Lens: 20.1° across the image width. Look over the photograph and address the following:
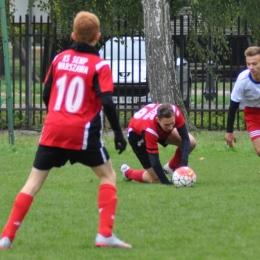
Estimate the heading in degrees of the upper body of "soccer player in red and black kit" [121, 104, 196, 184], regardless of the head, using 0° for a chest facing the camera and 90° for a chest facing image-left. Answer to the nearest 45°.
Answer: approximately 315°

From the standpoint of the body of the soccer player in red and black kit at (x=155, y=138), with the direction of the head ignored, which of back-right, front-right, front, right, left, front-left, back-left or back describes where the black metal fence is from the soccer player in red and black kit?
back-left

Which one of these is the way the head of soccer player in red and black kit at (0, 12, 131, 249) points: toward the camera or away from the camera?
away from the camera

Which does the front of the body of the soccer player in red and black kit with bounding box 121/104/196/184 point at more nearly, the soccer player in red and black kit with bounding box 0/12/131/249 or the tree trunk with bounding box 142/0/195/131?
the soccer player in red and black kit

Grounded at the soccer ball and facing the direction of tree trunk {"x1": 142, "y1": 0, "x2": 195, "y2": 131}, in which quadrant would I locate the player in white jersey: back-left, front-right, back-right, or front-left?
front-right

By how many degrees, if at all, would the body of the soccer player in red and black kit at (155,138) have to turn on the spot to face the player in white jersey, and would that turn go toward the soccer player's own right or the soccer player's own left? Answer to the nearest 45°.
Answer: approximately 45° to the soccer player's own left

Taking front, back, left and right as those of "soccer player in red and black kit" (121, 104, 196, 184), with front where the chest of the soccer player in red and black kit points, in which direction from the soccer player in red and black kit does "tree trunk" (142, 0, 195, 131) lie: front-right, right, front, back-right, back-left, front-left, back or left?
back-left

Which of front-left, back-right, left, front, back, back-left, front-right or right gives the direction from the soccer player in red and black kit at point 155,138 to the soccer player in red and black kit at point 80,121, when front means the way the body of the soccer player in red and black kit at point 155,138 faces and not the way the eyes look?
front-right

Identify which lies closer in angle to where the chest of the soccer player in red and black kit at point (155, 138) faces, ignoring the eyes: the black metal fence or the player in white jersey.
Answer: the player in white jersey

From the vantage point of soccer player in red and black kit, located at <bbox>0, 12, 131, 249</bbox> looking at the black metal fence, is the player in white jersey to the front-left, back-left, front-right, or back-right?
front-right

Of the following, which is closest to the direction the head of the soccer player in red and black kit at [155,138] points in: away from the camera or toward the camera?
toward the camera
